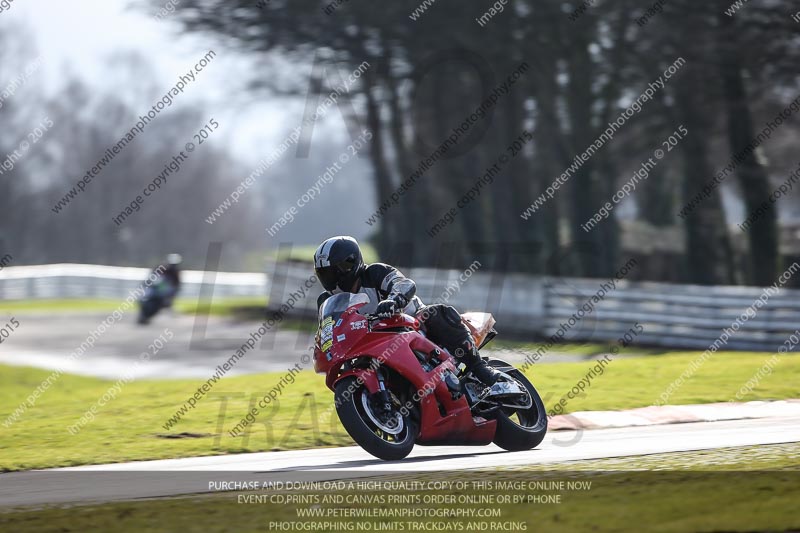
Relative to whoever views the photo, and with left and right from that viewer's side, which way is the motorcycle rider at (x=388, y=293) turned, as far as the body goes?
facing the viewer and to the left of the viewer

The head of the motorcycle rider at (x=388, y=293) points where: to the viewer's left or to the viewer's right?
to the viewer's left

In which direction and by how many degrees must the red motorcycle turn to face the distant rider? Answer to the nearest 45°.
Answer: approximately 135° to its right

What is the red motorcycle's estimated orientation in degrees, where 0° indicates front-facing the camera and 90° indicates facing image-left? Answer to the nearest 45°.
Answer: approximately 45°

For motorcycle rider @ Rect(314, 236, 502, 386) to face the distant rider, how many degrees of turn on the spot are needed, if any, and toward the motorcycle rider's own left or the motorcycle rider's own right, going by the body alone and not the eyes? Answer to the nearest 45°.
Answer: approximately 135° to the motorcycle rider's own right
